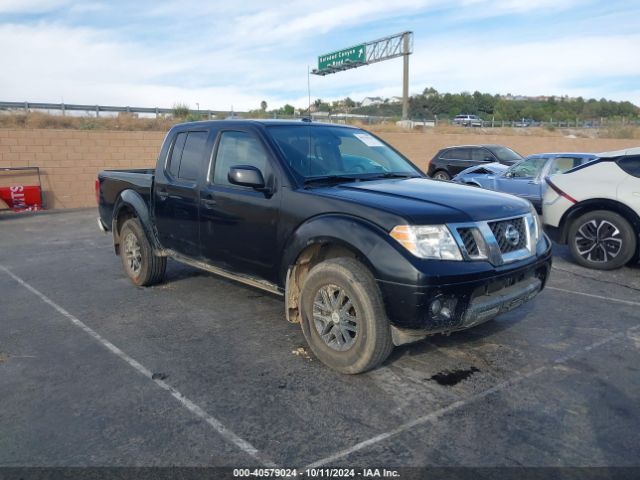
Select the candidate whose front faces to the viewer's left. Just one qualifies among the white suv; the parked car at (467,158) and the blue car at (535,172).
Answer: the blue car

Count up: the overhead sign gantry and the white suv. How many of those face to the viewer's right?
1

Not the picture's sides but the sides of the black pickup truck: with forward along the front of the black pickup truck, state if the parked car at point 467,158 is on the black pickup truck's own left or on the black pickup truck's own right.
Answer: on the black pickup truck's own left

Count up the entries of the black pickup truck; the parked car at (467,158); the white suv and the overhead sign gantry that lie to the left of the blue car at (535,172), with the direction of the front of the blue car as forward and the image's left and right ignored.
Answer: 2

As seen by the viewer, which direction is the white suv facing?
to the viewer's right

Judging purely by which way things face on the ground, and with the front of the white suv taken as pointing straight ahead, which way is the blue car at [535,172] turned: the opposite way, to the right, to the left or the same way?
the opposite way

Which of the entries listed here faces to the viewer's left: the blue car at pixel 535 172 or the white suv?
the blue car

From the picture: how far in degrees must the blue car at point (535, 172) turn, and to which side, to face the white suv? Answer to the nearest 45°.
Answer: approximately 90° to its left

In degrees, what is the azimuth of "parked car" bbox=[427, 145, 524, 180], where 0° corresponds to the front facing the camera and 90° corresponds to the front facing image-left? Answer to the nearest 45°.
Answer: approximately 315°

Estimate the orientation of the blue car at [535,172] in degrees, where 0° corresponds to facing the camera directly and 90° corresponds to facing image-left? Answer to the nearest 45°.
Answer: approximately 90°
